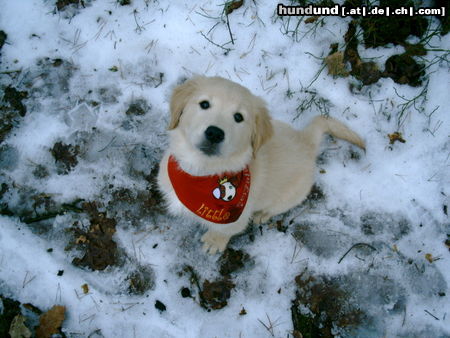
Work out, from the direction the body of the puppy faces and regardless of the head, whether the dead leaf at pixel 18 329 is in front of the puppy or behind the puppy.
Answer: in front

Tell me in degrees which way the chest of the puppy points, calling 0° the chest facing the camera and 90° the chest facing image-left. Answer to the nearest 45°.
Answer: approximately 45°

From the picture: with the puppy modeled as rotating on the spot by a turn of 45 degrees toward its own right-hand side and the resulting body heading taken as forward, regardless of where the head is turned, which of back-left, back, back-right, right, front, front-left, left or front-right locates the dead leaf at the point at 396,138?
back-right
